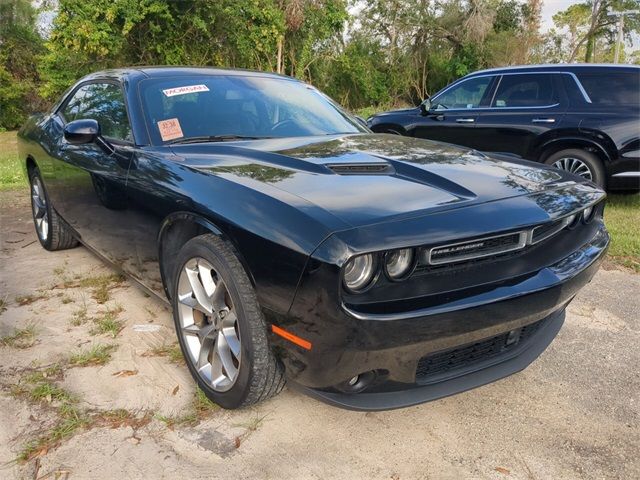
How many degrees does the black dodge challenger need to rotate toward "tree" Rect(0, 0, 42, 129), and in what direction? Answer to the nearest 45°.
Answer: approximately 180°

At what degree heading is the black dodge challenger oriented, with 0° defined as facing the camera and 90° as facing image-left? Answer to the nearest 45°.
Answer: approximately 315°

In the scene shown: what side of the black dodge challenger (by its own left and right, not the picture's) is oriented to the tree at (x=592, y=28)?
left

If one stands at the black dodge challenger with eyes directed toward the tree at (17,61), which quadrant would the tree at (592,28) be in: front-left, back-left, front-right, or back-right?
front-right
